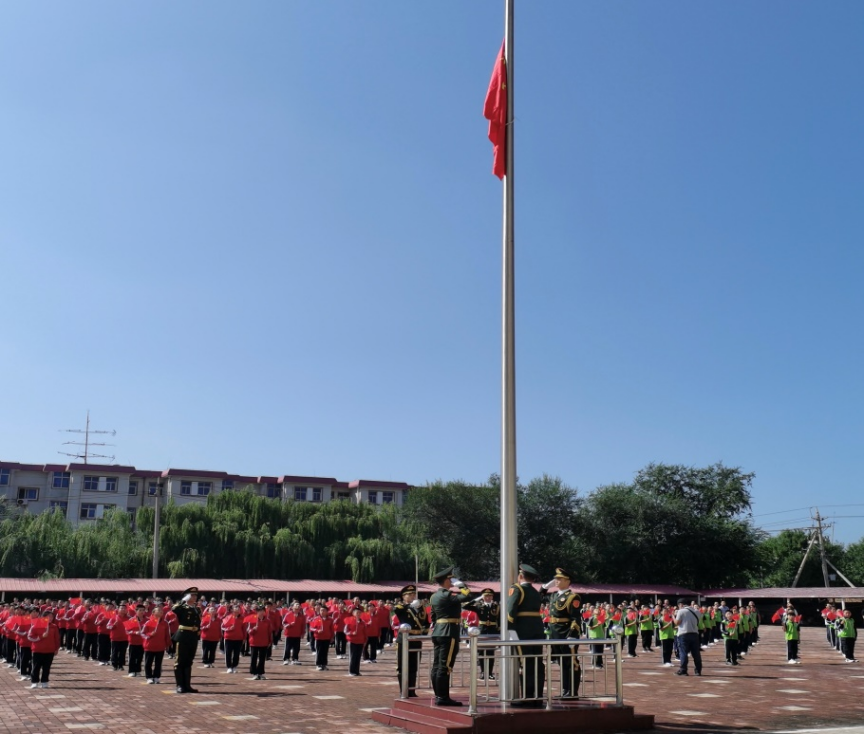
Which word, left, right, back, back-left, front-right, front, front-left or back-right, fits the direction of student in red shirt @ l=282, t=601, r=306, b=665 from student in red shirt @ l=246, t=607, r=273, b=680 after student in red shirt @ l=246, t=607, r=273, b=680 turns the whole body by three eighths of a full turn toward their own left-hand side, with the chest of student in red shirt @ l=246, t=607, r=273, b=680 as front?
front-left

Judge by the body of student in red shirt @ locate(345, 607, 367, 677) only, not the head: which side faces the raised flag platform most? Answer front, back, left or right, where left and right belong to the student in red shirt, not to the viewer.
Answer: front

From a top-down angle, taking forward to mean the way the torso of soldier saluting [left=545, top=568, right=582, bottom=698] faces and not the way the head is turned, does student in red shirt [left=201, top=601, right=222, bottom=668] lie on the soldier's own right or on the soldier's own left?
on the soldier's own right

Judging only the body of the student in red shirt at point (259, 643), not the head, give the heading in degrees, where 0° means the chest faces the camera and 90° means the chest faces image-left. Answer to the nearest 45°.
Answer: approximately 0°

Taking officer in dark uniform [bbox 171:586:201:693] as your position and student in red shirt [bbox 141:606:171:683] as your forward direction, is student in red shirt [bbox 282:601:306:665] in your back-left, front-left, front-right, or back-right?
front-right

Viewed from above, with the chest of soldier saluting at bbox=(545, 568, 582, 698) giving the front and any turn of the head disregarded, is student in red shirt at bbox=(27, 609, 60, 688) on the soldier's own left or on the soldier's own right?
on the soldier's own right

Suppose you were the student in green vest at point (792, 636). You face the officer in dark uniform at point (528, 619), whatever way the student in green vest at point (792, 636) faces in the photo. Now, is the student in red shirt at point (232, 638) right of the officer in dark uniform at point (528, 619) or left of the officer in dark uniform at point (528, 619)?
right

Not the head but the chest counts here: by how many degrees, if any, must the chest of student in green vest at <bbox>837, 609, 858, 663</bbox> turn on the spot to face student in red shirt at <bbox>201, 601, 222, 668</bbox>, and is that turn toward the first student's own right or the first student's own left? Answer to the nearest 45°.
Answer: approximately 45° to the first student's own right

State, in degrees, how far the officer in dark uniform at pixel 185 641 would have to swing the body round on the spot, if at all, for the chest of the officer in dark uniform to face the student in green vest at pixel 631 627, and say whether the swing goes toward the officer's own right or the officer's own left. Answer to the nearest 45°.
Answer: approximately 90° to the officer's own left

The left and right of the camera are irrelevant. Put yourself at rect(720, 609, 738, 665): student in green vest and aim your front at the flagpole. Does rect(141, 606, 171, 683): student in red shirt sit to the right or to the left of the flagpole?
right

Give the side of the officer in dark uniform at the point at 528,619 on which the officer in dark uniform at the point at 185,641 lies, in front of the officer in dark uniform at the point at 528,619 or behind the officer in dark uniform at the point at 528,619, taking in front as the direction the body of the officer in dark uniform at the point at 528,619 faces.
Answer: in front

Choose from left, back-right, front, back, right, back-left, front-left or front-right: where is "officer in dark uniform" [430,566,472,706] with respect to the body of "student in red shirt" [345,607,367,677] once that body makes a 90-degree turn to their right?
left

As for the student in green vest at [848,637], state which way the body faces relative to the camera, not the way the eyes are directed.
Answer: toward the camera

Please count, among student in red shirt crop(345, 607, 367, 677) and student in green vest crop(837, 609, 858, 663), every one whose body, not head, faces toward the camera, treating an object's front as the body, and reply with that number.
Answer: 2

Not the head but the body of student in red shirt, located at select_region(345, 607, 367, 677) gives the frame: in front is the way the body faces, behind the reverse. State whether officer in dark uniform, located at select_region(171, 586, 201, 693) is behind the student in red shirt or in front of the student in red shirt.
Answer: in front
